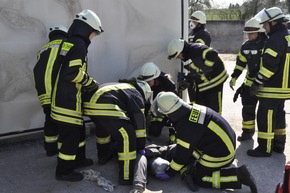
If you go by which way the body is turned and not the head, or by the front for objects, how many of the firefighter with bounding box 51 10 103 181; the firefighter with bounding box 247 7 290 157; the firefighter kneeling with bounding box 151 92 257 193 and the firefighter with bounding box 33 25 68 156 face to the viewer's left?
2

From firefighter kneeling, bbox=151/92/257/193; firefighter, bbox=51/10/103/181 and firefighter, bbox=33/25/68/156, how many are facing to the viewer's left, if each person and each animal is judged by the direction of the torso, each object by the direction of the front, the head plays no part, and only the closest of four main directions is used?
1

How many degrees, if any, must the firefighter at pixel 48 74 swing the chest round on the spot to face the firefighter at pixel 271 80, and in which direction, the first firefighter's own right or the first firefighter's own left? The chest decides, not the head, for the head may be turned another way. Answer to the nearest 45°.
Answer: approximately 45° to the first firefighter's own right

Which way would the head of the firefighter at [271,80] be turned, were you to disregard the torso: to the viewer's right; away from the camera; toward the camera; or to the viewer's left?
to the viewer's left

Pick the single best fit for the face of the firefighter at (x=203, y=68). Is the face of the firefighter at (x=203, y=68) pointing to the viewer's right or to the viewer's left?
to the viewer's left

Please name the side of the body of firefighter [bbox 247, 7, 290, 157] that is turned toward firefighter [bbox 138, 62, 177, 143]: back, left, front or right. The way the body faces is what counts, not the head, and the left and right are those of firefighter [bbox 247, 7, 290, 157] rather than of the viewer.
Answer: front

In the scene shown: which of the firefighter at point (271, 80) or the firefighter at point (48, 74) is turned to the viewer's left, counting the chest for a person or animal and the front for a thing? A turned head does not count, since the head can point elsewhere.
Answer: the firefighter at point (271, 80)

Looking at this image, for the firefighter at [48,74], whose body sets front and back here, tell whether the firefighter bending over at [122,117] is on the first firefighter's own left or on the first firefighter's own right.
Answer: on the first firefighter's own right

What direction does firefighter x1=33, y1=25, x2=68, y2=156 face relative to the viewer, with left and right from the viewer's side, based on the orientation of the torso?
facing away from the viewer and to the right of the viewer

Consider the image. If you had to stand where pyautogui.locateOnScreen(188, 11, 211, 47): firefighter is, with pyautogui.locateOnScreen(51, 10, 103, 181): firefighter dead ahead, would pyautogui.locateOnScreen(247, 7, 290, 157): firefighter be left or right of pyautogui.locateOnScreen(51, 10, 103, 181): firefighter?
left

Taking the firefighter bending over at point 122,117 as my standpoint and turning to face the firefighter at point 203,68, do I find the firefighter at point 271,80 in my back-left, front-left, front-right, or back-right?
front-right

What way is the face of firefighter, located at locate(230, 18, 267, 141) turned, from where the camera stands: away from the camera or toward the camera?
toward the camera

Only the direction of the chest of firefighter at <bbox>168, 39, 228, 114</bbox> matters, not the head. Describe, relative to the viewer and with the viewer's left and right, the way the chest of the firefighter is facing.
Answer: facing the viewer and to the left of the viewer

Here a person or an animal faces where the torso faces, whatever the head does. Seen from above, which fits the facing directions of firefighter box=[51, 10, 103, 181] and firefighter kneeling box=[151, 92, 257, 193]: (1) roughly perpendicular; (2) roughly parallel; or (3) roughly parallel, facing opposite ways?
roughly parallel, facing opposite ways

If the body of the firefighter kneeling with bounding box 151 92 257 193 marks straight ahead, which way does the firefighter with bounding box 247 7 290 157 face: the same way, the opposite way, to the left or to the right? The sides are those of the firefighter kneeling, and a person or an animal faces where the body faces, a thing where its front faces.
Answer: the same way

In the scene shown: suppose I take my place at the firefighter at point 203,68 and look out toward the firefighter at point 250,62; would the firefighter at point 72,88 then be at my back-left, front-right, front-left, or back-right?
back-right
